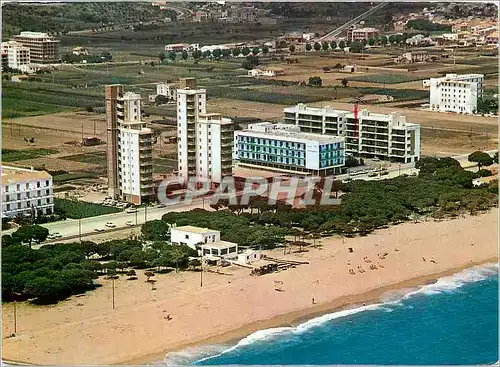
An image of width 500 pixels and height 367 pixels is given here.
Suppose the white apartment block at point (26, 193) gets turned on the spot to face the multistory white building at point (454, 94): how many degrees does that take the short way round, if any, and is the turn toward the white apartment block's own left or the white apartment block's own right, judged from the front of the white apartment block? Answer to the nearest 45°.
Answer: approximately 90° to the white apartment block's own left

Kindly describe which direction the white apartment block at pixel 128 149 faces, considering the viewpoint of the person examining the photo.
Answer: facing the viewer and to the right of the viewer

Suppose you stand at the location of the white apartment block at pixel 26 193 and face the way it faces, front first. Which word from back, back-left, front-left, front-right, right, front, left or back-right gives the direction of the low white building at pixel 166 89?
left

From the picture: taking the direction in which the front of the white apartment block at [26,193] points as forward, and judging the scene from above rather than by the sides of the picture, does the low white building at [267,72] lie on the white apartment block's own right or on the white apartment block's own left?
on the white apartment block's own left

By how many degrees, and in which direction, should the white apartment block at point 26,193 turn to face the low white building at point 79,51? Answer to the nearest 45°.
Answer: approximately 135° to its left

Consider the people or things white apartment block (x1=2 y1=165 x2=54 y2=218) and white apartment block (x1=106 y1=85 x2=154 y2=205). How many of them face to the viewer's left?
0

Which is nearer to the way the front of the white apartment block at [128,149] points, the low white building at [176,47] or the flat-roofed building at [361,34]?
the flat-roofed building

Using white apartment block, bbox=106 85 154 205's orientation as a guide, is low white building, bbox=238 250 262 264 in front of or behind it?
in front

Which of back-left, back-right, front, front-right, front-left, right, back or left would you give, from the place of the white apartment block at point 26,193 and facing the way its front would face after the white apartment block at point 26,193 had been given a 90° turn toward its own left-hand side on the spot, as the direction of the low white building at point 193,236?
right

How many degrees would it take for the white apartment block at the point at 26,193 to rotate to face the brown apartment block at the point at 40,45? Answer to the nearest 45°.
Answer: approximately 135° to its left

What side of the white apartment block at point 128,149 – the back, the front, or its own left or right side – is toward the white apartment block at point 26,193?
right
